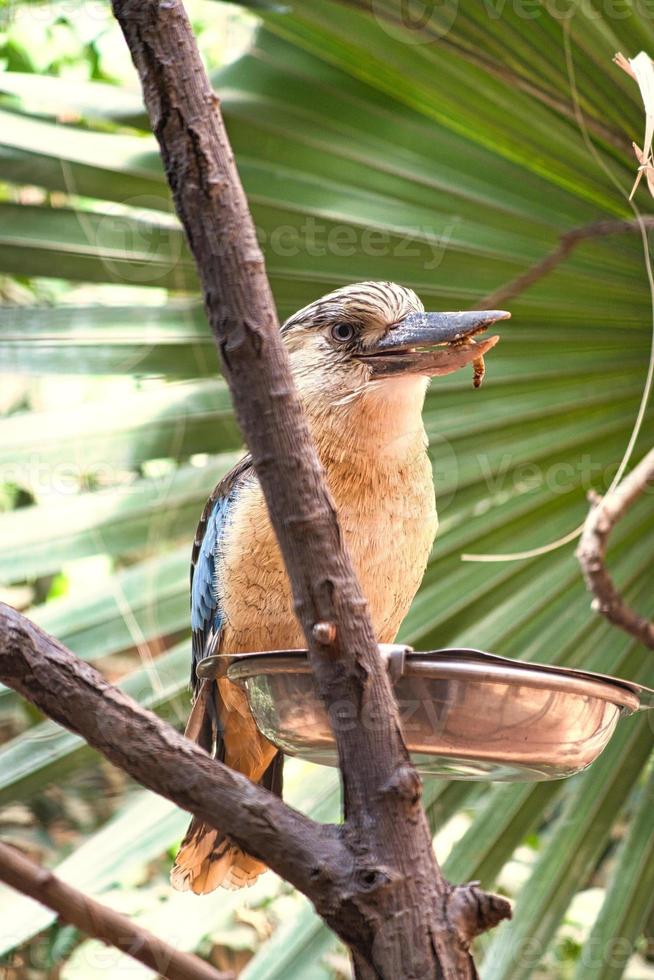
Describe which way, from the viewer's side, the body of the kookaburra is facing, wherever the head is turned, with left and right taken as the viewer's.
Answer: facing the viewer and to the right of the viewer
